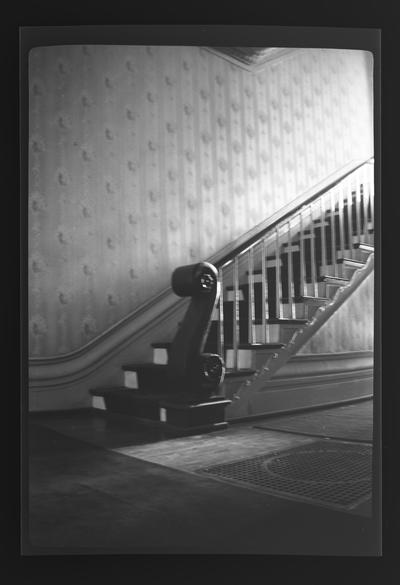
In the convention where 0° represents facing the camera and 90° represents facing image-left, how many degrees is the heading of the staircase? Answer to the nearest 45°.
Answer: approximately 45°
